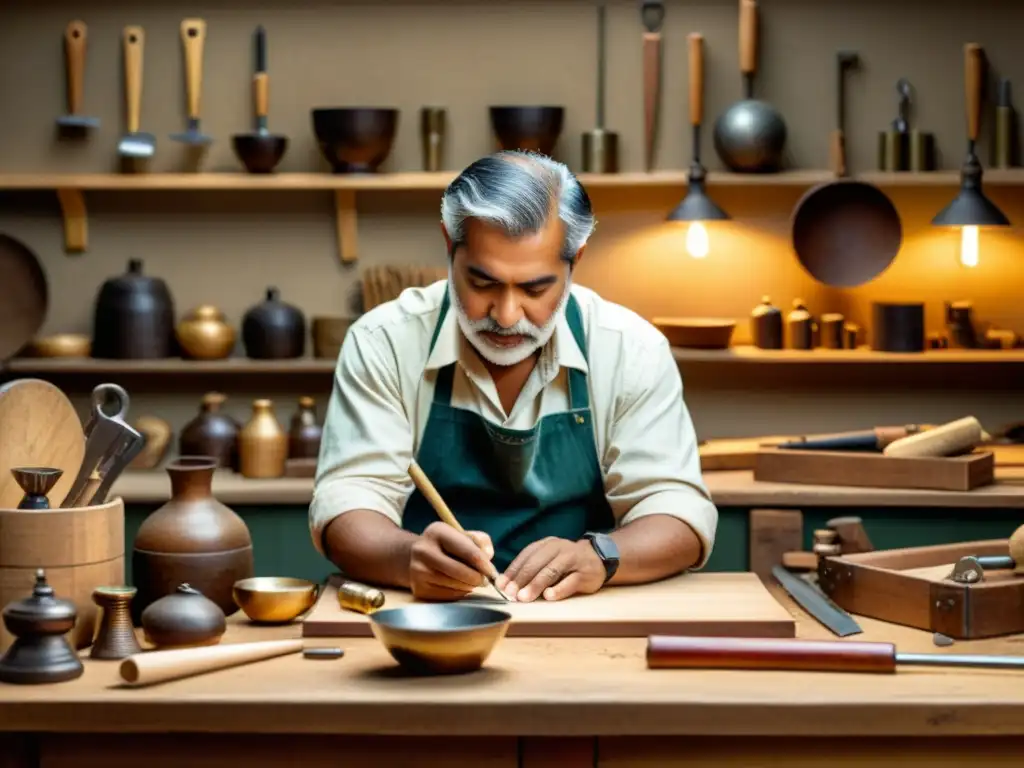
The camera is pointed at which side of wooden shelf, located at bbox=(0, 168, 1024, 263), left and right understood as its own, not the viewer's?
front

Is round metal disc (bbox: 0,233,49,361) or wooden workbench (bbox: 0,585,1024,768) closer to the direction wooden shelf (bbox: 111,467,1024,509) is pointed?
the wooden workbench

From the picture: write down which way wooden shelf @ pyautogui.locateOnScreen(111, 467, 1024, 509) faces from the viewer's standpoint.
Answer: facing the viewer

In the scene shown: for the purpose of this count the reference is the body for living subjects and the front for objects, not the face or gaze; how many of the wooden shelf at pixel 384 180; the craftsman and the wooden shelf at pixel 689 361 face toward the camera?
3

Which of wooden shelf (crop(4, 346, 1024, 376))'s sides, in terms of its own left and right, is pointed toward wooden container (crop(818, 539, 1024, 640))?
front

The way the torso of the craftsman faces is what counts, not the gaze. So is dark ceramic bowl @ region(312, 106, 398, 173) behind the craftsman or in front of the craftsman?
behind

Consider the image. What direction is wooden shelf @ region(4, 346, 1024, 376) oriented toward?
toward the camera

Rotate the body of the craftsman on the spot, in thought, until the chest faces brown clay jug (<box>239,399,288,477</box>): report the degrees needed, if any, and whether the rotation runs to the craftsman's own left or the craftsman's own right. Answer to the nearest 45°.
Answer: approximately 135° to the craftsman's own right

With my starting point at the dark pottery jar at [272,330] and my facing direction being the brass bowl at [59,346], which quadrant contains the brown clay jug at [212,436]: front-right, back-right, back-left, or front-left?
front-left

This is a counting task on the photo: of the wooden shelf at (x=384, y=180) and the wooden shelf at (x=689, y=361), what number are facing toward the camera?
2

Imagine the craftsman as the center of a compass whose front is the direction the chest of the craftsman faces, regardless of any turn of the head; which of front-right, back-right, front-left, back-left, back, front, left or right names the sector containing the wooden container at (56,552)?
front-right
